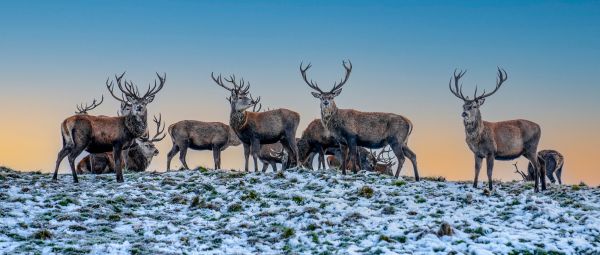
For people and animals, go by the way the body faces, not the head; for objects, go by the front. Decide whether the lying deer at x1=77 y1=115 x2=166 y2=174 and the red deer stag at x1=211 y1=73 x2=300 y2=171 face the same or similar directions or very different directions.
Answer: very different directions

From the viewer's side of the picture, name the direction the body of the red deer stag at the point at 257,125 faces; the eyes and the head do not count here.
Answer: to the viewer's left

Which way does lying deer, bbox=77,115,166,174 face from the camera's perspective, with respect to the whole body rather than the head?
to the viewer's right

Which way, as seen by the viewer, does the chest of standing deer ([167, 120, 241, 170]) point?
to the viewer's right

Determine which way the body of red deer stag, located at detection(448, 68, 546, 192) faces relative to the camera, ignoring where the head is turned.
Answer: to the viewer's left

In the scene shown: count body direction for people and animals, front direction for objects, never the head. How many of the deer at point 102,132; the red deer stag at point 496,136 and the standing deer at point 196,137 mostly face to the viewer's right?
2

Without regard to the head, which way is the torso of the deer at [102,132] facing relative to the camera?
to the viewer's right
